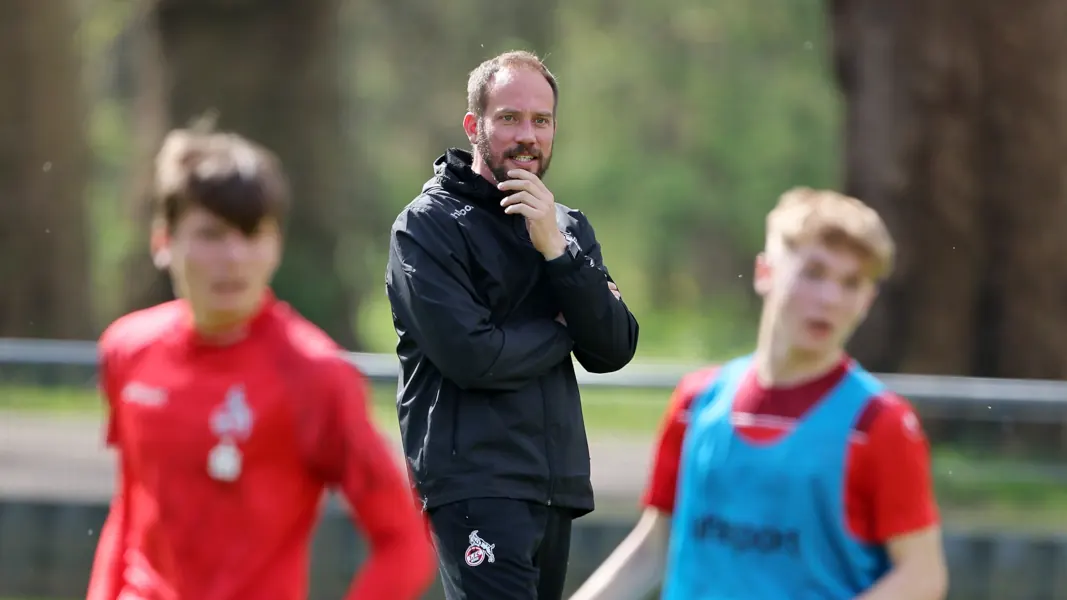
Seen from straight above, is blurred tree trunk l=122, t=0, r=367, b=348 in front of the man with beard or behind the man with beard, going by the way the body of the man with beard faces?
behind

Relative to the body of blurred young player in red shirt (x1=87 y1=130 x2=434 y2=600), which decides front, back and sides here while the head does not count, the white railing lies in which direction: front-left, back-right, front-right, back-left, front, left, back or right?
back

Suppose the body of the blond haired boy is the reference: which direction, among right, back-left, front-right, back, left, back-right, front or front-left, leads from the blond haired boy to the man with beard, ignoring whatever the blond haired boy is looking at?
back-right

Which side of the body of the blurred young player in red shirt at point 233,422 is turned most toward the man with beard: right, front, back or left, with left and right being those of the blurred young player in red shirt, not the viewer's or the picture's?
back

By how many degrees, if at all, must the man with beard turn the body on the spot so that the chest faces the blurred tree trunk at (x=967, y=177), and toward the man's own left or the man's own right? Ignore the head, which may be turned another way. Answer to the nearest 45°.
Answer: approximately 90° to the man's own left

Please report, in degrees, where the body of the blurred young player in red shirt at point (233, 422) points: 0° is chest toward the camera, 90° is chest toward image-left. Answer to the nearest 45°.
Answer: approximately 45°

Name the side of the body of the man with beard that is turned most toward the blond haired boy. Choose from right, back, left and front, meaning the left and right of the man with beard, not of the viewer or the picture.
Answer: front

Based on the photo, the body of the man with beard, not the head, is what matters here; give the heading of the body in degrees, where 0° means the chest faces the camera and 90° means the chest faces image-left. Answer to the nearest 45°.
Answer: approximately 315°

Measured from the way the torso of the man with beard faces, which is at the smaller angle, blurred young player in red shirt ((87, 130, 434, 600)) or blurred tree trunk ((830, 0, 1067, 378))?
the blurred young player in red shirt

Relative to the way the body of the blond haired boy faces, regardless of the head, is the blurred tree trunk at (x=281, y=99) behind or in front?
behind

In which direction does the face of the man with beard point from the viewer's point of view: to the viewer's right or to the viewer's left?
to the viewer's right

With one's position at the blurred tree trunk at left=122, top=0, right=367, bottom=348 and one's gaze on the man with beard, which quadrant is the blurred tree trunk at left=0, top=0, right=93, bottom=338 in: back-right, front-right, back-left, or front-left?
back-right

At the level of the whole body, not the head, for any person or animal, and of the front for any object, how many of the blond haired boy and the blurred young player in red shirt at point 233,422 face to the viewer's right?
0

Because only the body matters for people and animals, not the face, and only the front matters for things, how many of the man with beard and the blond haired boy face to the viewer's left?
0
